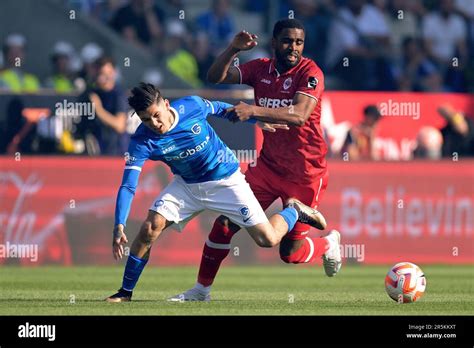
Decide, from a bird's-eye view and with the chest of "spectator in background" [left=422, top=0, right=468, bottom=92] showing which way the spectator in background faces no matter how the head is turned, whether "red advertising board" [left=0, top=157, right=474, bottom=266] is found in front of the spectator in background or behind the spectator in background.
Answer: in front

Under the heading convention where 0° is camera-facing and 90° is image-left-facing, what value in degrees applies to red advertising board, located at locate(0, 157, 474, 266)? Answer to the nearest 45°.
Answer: approximately 0°

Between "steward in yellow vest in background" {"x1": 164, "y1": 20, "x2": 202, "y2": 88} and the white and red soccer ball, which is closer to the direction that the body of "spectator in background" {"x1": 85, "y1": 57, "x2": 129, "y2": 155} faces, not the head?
the white and red soccer ball

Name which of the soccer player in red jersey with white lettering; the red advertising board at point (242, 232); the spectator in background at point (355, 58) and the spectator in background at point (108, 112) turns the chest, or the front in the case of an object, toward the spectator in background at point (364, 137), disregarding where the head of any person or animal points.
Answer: the spectator in background at point (355, 58)

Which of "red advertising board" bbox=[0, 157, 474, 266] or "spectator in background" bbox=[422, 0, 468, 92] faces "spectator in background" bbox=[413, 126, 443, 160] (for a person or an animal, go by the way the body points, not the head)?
"spectator in background" bbox=[422, 0, 468, 92]

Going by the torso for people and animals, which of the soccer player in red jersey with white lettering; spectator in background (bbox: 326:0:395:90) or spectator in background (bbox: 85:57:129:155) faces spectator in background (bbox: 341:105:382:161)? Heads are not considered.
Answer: spectator in background (bbox: 326:0:395:90)

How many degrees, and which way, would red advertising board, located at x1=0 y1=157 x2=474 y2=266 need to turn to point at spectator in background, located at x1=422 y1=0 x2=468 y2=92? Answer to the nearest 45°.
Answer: approximately 135° to its left

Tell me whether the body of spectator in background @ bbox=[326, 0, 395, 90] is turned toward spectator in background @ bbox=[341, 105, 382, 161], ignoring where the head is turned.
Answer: yes

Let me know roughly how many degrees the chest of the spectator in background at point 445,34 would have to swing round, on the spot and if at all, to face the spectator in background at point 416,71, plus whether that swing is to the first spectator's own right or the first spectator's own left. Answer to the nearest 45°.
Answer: approximately 45° to the first spectator's own right

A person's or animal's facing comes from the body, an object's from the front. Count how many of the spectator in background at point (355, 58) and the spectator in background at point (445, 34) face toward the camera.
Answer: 2
